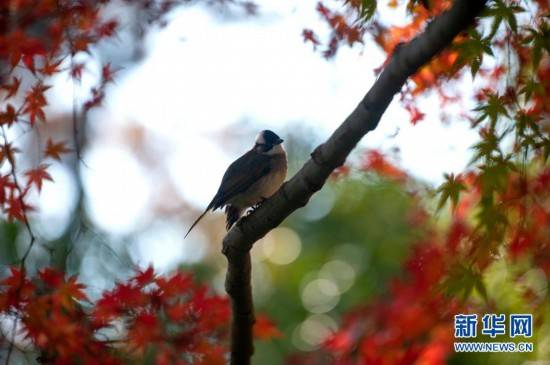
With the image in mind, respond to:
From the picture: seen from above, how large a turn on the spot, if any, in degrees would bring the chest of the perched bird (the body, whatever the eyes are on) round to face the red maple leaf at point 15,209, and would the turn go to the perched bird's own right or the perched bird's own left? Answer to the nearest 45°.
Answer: approximately 135° to the perched bird's own right

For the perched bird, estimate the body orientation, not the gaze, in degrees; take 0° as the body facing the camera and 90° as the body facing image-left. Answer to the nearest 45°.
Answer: approximately 270°

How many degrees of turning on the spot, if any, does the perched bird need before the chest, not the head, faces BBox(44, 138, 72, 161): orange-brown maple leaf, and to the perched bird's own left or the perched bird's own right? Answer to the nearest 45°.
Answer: approximately 135° to the perched bird's own right

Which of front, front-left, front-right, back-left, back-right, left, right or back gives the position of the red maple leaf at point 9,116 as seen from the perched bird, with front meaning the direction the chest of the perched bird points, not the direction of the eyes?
back-right

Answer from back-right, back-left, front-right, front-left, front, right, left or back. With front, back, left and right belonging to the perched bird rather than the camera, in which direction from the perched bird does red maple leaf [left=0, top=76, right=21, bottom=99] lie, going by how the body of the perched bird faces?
back-right
